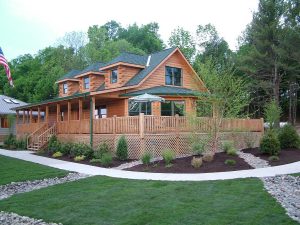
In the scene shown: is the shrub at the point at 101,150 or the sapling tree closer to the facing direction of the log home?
the shrub

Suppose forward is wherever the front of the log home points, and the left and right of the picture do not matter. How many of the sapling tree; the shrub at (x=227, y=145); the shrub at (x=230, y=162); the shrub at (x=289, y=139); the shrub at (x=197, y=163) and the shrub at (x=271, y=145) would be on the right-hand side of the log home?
0

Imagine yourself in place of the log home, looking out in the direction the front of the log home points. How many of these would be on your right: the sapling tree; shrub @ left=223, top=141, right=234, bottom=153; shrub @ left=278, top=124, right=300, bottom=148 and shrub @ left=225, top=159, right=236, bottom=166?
0

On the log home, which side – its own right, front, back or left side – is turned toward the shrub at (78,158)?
front

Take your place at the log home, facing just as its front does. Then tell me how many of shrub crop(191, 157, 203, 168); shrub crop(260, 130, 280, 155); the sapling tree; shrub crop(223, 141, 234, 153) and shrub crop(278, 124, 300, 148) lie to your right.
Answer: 0

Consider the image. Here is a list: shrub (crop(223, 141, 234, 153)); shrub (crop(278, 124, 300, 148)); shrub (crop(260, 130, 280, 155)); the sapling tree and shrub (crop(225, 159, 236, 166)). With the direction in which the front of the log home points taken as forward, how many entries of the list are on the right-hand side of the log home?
0

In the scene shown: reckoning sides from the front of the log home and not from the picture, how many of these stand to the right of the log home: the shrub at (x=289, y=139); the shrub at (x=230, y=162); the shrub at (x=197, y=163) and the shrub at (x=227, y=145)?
0

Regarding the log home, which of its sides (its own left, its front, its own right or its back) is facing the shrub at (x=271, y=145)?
left

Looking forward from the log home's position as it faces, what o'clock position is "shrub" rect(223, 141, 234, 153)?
The shrub is roughly at 9 o'clock from the log home.

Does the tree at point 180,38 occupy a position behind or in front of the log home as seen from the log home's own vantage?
behind

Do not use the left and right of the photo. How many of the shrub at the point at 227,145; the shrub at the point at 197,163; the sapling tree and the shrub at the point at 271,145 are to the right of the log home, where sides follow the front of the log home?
0

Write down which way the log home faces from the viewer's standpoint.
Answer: facing the viewer and to the left of the viewer

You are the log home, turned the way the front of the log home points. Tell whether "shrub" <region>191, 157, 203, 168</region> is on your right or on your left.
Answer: on your left

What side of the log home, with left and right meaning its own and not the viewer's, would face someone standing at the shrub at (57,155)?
front

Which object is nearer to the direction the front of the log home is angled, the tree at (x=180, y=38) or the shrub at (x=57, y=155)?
the shrub

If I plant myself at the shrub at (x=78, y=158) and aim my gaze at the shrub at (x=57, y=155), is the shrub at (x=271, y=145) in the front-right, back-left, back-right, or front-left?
back-right
